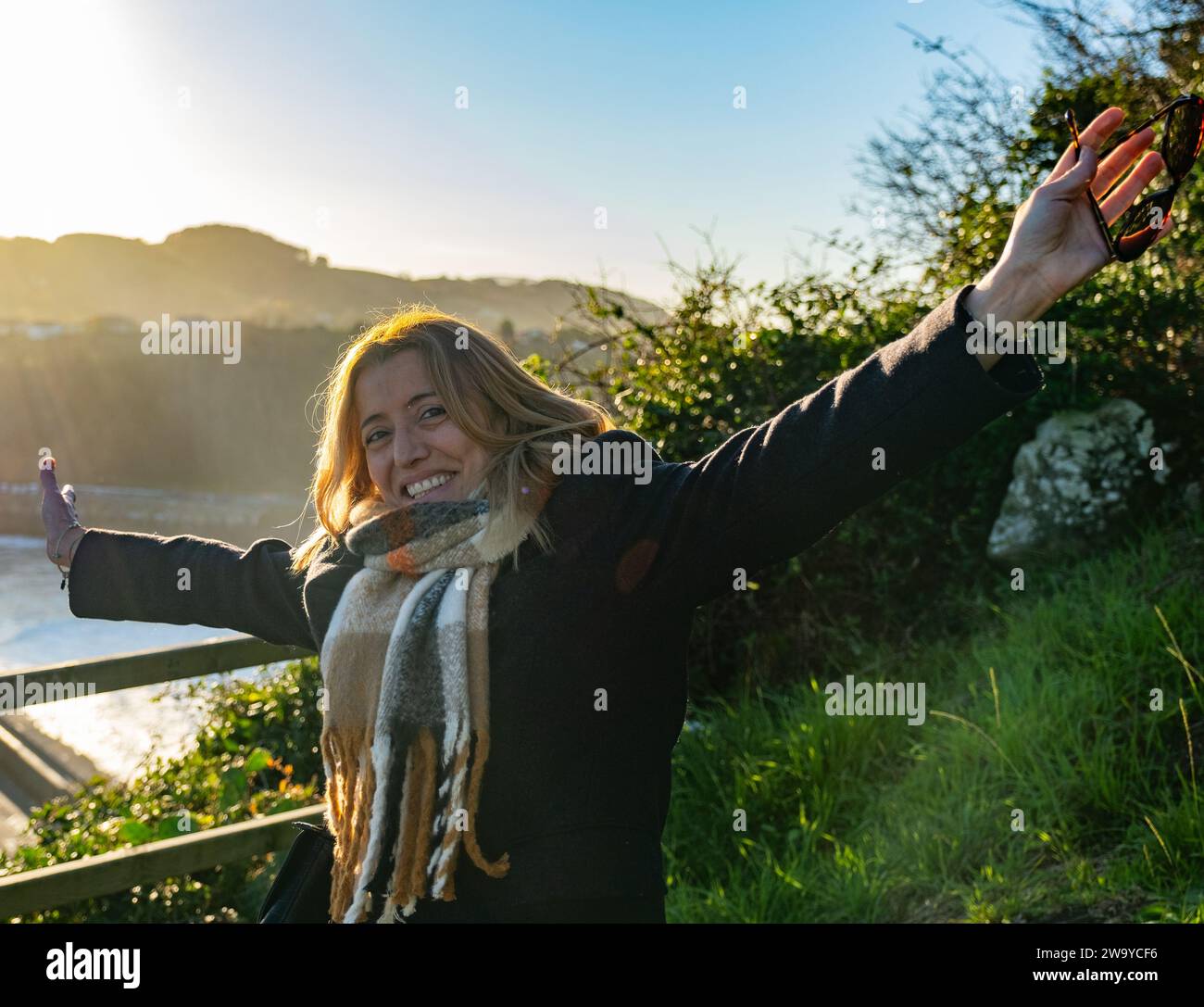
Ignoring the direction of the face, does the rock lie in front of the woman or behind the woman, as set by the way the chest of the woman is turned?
behind

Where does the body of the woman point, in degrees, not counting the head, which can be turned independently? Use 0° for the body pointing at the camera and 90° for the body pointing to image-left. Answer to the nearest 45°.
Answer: approximately 45°

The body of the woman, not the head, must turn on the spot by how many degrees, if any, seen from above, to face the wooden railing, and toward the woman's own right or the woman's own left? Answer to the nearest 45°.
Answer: approximately 90° to the woman's own right
